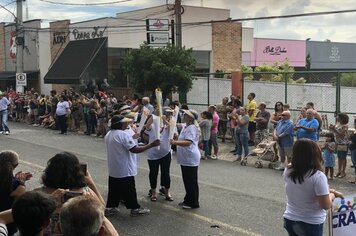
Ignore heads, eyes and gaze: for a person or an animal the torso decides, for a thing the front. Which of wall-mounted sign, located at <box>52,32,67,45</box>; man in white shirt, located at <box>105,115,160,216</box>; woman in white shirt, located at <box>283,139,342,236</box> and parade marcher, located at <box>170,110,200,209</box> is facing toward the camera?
the wall-mounted sign

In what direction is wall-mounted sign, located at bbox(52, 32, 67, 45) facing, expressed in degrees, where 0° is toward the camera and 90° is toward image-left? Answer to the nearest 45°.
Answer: approximately 0°

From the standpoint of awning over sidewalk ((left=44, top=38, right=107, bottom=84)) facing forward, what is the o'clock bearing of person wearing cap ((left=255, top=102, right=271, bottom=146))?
The person wearing cap is roughly at 10 o'clock from the awning over sidewalk.

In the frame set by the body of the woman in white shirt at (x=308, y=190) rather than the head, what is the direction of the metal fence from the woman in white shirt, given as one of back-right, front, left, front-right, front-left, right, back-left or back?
front-left

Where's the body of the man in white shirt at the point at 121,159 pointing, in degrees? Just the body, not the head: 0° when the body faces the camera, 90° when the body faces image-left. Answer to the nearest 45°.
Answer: approximately 225°

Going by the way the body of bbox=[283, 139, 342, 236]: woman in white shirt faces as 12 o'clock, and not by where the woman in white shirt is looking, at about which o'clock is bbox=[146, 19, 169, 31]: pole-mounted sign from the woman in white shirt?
The pole-mounted sign is roughly at 10 o'clock from the woman in white shirt.

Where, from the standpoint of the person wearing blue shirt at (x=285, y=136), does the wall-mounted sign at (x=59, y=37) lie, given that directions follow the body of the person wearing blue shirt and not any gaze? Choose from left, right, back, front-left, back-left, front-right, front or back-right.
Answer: right

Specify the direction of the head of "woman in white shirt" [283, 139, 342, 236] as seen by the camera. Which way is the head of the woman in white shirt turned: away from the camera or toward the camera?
away from the camera

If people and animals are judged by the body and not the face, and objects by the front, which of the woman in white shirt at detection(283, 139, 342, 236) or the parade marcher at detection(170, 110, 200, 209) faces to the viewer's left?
the parade marcher

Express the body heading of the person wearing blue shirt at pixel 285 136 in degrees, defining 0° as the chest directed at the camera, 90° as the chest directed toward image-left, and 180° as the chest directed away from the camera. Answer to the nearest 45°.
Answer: approximately 45°

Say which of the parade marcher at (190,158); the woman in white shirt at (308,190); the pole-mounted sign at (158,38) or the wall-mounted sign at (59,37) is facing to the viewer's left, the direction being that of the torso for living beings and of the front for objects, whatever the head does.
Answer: the parade marcher

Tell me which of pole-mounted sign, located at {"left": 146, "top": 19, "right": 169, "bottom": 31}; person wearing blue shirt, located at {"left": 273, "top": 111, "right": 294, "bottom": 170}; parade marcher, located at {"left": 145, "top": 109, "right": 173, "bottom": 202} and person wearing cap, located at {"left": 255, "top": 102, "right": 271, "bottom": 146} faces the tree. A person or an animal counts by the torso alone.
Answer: the pole-mounted sign

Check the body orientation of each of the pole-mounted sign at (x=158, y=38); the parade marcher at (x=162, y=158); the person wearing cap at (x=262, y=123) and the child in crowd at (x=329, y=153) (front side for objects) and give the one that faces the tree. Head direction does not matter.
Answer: the pole-mounted sign

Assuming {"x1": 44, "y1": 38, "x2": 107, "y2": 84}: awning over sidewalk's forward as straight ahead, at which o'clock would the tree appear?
The tree is roughly at 10 o'clock from the awning over sidewalk.
